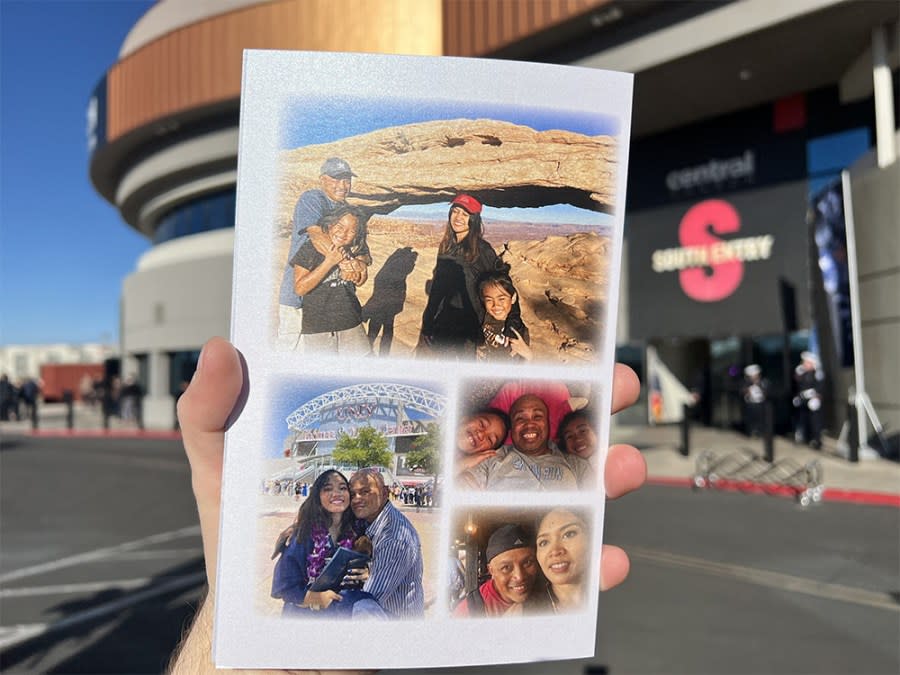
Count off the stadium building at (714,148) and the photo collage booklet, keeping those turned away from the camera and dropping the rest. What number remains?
0

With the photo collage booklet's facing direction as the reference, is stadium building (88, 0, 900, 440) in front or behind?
behind

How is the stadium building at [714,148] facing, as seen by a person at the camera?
facing the viewer and to the left of the viewer

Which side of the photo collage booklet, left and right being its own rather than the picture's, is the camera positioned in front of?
front

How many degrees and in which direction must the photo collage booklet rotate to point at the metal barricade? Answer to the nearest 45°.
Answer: approximately 135° to its left
